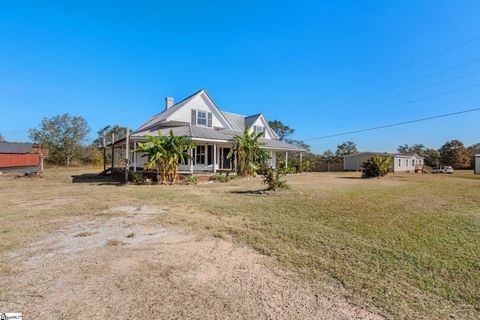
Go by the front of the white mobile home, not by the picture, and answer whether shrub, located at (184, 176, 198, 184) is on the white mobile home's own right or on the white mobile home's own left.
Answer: on the white mobile home's own right

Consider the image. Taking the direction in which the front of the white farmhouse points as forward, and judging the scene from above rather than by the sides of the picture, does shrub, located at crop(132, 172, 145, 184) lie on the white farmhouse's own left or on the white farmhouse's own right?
on the white farmhouse's own right

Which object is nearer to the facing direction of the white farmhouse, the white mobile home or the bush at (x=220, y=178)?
the bush

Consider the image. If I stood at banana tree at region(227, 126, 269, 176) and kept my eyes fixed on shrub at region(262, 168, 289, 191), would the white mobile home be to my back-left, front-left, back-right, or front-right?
back-left

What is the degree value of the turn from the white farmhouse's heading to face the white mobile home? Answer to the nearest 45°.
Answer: approximately 90° to its left

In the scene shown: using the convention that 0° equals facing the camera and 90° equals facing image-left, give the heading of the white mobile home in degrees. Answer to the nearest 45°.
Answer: approximately 315°

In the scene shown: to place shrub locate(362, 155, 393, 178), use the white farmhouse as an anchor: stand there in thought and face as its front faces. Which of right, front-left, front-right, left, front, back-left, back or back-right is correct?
front-left

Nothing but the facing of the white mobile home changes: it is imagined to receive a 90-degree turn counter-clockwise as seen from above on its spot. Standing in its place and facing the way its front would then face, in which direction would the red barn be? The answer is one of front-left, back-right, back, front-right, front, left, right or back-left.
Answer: back

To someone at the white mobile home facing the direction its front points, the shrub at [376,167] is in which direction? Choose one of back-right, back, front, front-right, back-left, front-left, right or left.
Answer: front-right

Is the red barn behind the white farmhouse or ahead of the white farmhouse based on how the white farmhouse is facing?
behind

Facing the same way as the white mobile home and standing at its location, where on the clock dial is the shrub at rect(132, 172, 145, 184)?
The shrub is roughly at 2 o'clock from the white mobile home.

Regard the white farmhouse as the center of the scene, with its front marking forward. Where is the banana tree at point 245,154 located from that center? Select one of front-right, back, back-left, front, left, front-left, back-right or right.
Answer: front

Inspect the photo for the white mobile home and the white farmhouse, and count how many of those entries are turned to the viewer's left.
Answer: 0

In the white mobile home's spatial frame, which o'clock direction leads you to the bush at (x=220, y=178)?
The bush is roughly at 2 o'clock from the white mobile home.
